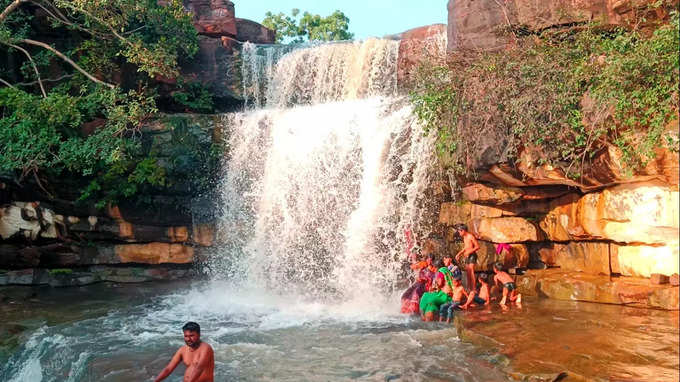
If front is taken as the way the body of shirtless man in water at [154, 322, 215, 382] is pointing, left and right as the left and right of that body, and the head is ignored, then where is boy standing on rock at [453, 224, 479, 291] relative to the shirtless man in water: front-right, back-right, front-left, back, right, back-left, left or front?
back

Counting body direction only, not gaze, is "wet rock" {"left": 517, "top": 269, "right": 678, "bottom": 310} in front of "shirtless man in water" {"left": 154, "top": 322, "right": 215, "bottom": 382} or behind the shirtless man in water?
behind

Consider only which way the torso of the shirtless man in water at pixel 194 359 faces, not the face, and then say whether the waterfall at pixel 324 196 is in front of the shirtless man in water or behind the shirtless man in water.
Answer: behind

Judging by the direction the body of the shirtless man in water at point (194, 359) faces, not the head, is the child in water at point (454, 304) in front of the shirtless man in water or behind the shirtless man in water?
behind

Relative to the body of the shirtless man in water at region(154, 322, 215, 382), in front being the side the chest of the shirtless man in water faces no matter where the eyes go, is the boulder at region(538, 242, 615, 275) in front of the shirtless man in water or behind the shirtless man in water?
behind

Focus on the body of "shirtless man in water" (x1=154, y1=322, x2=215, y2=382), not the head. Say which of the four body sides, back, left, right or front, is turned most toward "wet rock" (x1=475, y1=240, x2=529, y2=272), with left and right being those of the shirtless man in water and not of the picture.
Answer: back

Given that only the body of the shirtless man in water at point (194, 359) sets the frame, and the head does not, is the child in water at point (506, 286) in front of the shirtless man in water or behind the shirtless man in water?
behind

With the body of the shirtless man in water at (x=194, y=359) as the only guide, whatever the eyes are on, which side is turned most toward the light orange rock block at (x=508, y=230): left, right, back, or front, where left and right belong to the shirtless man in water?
back

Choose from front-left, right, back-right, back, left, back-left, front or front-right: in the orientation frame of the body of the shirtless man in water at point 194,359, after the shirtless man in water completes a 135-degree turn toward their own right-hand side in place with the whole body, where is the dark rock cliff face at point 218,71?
front

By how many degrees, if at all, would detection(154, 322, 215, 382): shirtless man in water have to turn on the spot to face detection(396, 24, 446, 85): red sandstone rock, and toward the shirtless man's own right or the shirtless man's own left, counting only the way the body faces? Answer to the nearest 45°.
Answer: approximately 180°

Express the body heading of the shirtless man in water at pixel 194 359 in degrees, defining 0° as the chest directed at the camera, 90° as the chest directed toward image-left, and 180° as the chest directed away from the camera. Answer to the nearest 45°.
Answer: approximately 45°
